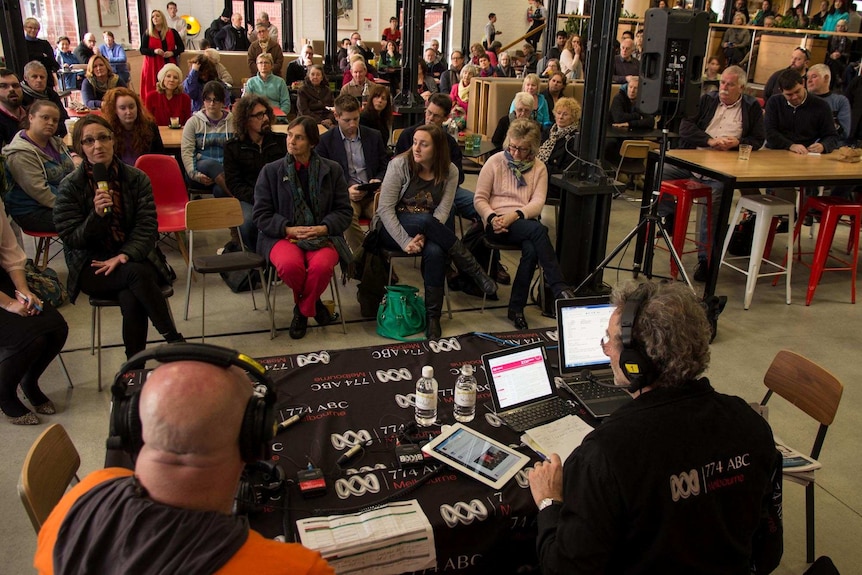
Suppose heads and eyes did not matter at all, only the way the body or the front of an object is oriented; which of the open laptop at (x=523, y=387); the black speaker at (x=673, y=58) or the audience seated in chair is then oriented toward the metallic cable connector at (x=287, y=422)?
the audience seated in chair

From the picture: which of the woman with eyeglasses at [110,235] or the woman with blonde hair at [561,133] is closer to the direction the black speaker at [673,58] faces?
the woman with blonde hair

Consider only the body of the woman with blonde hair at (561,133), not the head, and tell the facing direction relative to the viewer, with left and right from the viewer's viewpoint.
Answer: facing the viewer and to the left of the viewer

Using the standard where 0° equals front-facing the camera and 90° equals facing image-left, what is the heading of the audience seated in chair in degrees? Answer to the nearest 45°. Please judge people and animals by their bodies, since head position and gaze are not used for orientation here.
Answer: approximately 0°

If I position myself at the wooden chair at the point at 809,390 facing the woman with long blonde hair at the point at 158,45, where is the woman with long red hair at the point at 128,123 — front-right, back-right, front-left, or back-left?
front-left

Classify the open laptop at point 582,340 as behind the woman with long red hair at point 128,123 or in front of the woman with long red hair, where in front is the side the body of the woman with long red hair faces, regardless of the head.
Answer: in front

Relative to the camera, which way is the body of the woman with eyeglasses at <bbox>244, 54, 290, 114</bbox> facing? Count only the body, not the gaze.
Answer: toward the camera

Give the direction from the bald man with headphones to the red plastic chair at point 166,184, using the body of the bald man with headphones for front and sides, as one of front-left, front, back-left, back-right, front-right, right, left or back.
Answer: front

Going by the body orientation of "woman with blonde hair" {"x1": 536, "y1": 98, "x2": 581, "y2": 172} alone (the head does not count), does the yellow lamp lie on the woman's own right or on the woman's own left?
on the woman's own right

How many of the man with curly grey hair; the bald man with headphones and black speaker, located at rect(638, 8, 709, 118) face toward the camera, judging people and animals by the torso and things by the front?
0

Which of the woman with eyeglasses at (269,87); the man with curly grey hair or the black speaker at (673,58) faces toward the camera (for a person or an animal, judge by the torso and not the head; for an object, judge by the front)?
the woman with eyeglasses

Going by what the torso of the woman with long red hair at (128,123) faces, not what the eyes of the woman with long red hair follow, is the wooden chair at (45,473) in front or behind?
in front

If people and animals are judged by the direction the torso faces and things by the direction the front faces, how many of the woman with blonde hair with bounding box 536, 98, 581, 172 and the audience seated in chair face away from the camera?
0

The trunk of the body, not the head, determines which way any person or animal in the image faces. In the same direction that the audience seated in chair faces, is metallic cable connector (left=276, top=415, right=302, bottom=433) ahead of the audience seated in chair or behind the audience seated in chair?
ahead

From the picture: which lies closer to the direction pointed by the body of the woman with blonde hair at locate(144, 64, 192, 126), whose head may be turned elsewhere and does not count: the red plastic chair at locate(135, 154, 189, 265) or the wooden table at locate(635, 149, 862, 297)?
the red plastic chair

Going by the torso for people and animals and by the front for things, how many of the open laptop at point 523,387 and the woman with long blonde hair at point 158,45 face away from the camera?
0

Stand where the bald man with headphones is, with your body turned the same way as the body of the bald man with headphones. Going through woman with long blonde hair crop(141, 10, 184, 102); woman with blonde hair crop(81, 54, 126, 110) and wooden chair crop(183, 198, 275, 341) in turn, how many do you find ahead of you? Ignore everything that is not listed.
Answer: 3

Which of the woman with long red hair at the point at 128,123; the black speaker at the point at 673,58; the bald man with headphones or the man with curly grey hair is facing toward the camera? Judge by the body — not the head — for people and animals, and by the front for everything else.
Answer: the woman with long red hair

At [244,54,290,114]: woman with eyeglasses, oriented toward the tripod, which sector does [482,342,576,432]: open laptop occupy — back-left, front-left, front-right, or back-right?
front-right

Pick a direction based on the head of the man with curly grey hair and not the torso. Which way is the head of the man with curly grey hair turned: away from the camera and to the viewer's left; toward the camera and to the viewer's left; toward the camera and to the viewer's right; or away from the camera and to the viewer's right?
away from the camera and to the viewer's left
